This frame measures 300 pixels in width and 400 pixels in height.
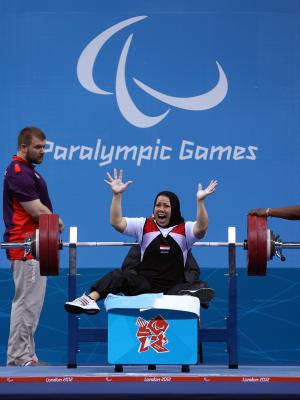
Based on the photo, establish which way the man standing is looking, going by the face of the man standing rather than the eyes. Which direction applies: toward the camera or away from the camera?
toward the camera

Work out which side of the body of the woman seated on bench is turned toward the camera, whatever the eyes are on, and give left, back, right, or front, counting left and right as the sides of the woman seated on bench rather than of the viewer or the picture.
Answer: front

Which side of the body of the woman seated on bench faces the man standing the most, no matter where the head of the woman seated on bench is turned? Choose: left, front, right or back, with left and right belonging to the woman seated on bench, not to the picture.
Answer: right
